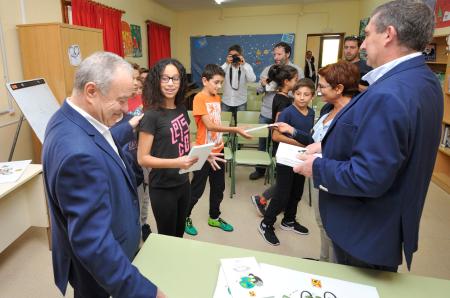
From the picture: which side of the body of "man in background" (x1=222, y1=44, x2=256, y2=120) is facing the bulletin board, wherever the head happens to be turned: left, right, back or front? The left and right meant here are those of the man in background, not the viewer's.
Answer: back

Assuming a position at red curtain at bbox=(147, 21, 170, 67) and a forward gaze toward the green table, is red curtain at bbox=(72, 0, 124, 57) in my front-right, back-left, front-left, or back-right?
front-right

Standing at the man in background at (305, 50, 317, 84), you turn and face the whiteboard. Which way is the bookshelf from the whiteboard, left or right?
left

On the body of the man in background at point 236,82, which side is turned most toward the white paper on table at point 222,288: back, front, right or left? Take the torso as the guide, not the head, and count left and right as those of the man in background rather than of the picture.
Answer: front

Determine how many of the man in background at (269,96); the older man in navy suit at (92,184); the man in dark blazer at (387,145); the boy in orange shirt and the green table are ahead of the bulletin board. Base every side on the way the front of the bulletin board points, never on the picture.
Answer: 5

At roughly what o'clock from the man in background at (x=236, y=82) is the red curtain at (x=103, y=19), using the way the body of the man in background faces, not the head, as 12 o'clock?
The red curtain is roughly at 3 o'clock from the man in background.

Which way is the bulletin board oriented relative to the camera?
toward the camera

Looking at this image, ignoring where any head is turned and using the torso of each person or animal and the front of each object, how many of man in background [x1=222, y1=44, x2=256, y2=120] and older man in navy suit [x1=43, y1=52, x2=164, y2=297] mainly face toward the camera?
1

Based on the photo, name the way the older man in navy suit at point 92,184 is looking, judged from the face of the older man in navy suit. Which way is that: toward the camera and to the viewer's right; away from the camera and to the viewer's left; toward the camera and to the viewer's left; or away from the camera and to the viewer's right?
toward the camera and to the viewer's right

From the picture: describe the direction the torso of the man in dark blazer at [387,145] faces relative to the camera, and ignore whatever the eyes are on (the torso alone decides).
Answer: to the viewer's left

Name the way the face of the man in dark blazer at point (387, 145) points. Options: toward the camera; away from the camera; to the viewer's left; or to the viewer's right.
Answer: to the viewer's left

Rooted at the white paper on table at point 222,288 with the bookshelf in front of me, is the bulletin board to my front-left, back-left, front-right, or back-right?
front-left

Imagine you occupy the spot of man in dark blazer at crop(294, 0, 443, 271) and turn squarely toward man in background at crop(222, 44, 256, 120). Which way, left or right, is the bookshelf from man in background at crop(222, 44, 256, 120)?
right

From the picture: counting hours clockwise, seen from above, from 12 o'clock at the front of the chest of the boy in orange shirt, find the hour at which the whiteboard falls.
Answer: The whiteboard is roughly at 5 o'clock from the boy in orange shirt.

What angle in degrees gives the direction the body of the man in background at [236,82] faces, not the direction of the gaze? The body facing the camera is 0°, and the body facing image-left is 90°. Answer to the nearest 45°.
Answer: approximately 0°

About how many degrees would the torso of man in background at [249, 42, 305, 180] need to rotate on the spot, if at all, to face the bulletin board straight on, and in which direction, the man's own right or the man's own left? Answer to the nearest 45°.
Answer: approximately 135° to the man's own right

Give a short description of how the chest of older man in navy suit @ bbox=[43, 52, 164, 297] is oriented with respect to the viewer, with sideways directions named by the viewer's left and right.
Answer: facing to the right of the viewer
